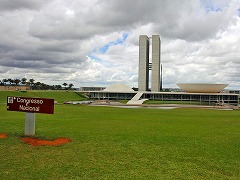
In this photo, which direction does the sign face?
toward the camera
